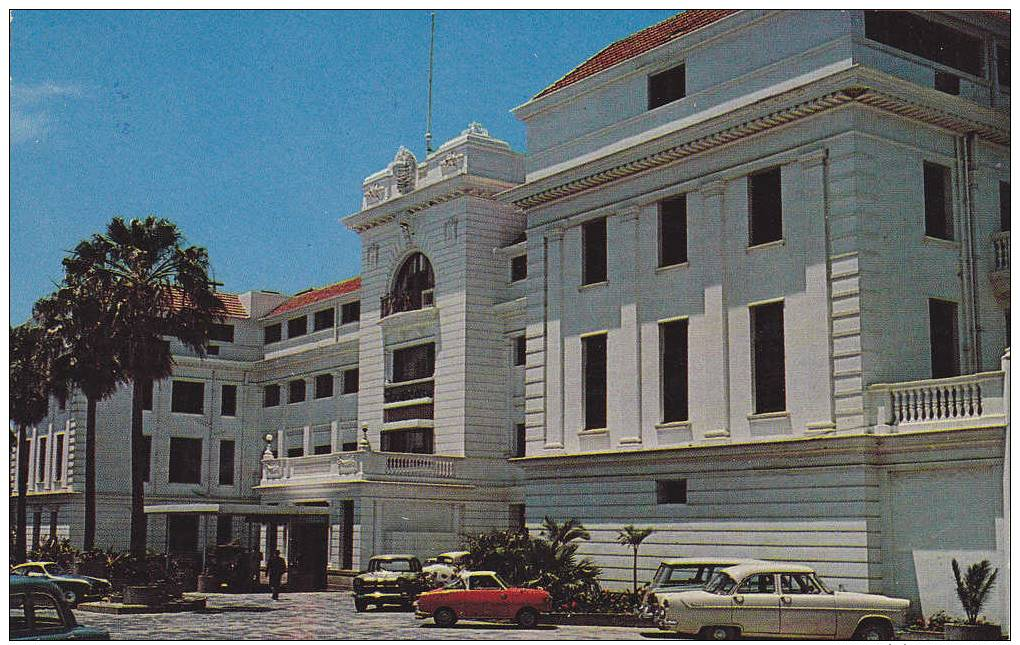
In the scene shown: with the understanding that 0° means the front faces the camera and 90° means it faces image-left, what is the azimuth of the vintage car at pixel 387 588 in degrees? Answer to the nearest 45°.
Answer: approximately 45°

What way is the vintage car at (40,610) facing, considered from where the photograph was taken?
facing to the right of the viewer

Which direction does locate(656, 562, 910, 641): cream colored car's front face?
to the viewer's right

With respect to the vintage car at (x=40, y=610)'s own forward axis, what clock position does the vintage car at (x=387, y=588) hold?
the vintage car at (x=387, y=588) is roughly at 10 o'clock from the vintage car at (x=40, y=610).

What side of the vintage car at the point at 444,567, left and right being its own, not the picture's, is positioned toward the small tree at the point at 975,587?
left
